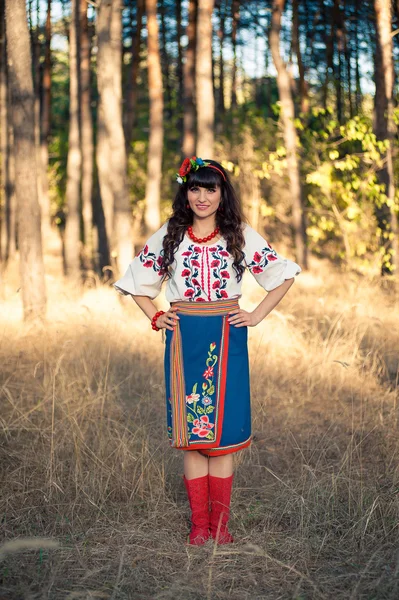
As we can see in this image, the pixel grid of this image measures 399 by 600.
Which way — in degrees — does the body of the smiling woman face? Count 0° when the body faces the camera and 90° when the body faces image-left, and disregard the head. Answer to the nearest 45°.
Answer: approximately 0°

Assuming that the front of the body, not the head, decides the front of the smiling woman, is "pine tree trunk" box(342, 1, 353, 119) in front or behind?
behind
